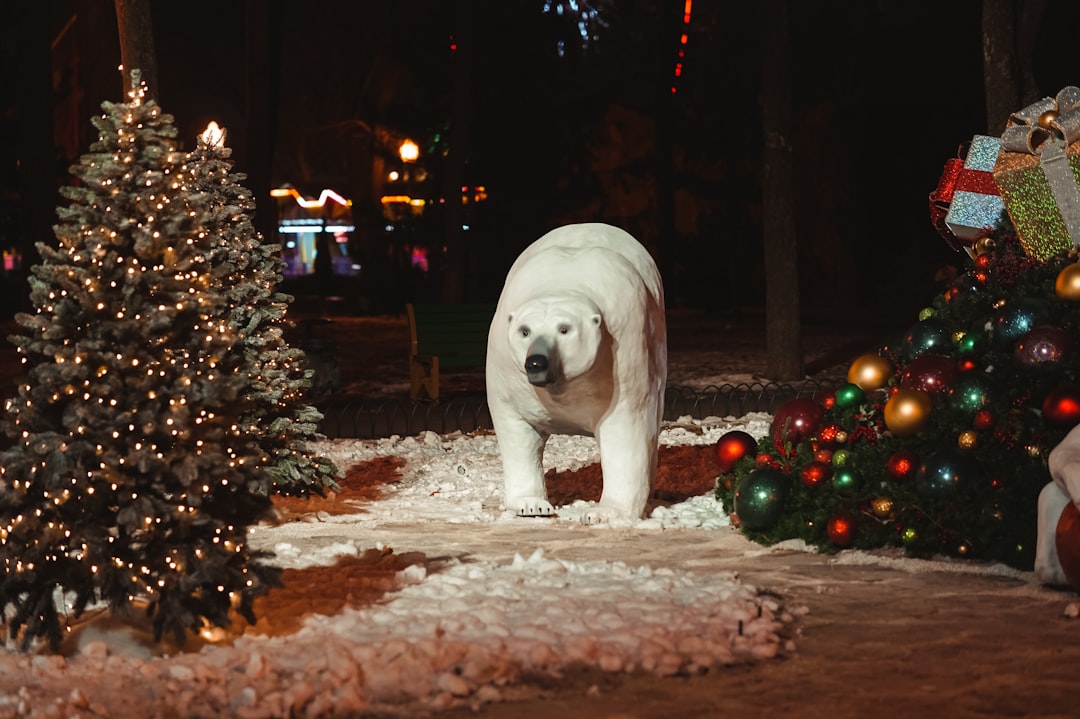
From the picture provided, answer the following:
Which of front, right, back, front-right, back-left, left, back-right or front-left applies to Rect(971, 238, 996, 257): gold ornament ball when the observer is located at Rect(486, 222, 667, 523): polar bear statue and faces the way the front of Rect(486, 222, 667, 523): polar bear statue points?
left

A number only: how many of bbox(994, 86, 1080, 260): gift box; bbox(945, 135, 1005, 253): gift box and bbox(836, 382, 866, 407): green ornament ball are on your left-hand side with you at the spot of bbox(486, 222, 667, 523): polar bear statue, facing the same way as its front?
3

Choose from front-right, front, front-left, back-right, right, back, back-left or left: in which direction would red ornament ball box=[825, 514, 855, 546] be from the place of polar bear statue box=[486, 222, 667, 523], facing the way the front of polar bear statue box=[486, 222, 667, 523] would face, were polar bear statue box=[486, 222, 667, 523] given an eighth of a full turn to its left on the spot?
front

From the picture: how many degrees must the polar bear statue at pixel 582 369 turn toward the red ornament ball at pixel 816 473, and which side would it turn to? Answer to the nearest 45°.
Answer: approximately 45° to its left

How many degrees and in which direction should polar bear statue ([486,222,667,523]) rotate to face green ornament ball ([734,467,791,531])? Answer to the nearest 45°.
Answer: approximately 45° to its left
